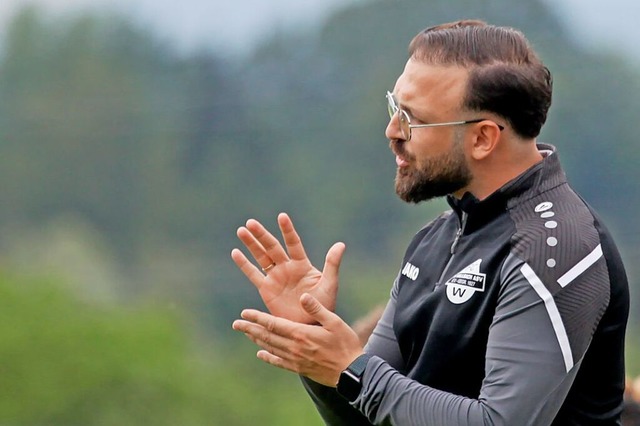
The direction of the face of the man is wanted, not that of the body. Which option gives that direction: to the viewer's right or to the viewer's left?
to the viewer's left

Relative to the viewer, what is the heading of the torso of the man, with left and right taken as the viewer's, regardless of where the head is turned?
facing the viewer and to the left of the viewer
